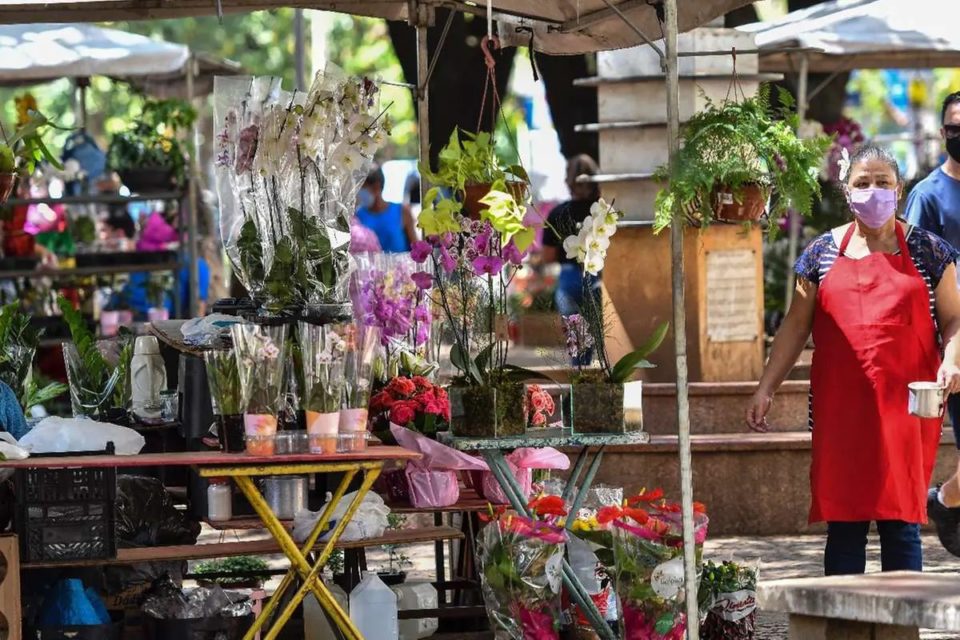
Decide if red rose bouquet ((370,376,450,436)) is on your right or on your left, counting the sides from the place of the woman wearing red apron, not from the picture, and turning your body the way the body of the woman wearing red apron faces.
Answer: on your right

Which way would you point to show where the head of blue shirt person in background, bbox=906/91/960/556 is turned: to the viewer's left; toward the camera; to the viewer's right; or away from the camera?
toward the camera

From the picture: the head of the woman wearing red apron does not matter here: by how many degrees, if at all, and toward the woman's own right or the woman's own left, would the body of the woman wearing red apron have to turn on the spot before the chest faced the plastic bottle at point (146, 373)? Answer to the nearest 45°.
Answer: approximately 90° to the woman's own right

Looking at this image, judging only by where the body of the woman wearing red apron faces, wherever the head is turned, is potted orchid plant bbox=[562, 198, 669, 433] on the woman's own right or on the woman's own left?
on the woman's own right

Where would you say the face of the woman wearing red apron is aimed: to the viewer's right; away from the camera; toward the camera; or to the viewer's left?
toward the camera

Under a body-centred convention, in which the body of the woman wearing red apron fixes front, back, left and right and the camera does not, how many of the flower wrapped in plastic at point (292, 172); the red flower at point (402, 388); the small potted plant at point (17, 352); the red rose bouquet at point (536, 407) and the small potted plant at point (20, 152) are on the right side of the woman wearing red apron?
5

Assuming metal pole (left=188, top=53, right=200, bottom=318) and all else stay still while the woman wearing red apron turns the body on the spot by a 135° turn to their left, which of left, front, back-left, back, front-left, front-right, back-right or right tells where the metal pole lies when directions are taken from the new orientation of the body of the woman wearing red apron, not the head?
left

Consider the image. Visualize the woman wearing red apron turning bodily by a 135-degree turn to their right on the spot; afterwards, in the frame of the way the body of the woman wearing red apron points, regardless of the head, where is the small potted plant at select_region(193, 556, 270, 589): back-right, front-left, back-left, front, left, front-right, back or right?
front-left

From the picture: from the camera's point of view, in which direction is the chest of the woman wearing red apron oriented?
toward the camera

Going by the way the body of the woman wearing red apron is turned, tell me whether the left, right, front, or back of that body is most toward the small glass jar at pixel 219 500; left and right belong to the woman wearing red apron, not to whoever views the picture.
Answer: right

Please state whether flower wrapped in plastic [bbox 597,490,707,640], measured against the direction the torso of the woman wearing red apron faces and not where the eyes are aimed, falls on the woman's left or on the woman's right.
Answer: on the woman's right

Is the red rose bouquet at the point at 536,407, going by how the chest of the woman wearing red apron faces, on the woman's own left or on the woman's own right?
on the woman's own right

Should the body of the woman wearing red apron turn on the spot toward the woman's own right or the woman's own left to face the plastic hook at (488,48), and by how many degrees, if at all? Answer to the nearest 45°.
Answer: approximately 90° to the woman's own right
